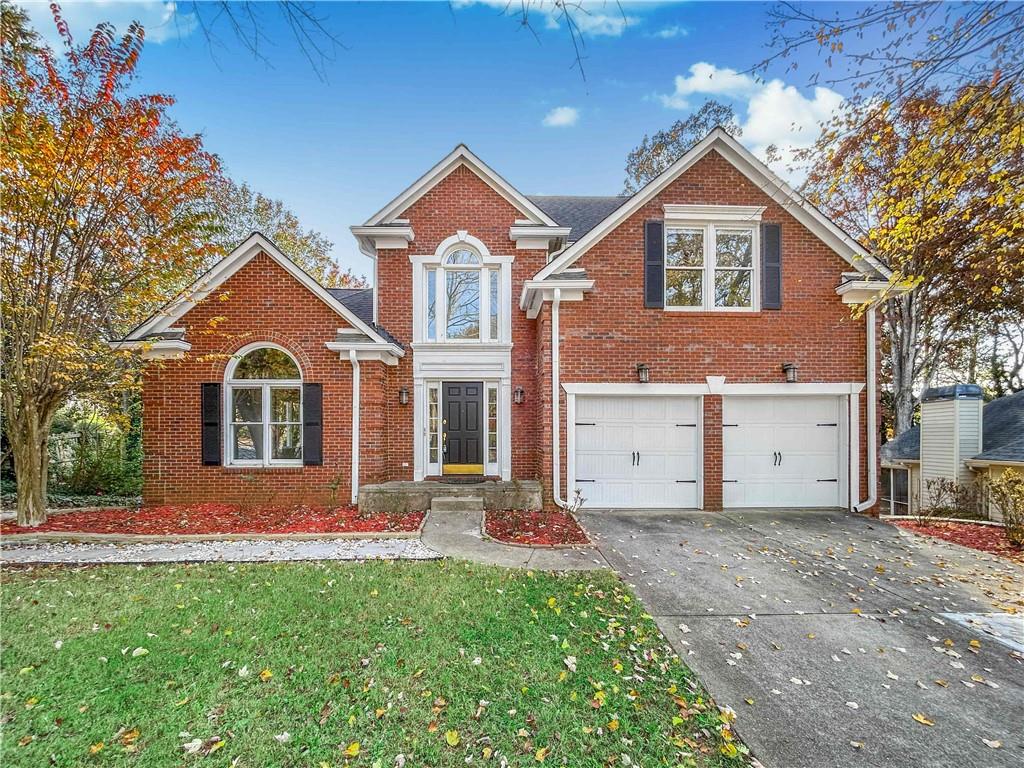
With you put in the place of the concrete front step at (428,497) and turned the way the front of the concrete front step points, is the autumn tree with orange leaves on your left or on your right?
on your right

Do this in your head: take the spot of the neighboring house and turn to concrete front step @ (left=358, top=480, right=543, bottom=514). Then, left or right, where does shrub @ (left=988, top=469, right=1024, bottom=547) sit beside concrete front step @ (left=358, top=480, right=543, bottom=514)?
left

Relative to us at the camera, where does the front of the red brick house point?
facing the viewer

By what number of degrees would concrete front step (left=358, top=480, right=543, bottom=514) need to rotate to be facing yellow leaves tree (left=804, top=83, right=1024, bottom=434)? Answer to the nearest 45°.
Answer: approximately 90° to its left

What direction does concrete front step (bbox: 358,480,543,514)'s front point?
toward the camera

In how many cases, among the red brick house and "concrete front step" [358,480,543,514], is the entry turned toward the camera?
2

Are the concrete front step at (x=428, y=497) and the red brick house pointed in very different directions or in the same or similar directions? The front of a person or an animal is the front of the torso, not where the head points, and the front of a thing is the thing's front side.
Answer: same or similar directions

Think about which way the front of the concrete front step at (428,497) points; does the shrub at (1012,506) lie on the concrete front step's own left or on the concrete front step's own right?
on the concrete front step's own left

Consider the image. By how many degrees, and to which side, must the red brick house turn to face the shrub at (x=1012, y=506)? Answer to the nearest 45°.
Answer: approximately 90° to its left
